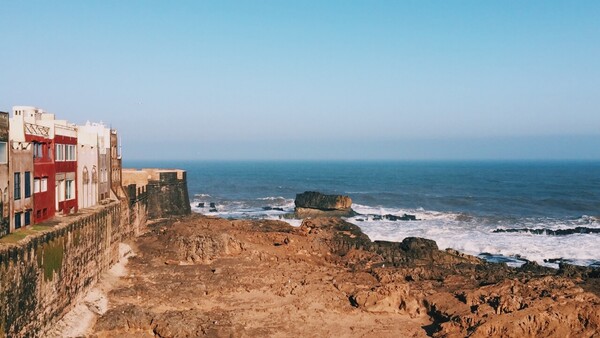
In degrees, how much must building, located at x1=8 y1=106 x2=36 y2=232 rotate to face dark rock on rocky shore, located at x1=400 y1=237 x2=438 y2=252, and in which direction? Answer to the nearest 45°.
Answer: approximately 45° to its left

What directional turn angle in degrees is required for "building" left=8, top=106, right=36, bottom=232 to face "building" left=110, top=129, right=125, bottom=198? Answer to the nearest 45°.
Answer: approximately 135° to its left

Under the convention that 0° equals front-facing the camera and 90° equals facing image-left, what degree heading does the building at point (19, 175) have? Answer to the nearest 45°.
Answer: approximately 315°

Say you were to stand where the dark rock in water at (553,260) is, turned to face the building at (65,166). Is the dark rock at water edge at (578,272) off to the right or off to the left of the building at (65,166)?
left

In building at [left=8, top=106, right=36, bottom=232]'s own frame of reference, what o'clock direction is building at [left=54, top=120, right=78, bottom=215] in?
building at [left=54, top=120, right=78, bottom=215] is roughly at 8 o'clock from building at [left=8, top=106, right=36, bottom=232].

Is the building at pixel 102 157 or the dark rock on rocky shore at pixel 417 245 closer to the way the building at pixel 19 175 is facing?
the dark rock on rocky shore

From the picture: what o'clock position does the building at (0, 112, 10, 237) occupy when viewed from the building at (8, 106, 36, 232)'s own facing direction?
the building at (0, 112, 10, 237) is roughly at 2 o'clock from the building at (8, 106, 36, 232).

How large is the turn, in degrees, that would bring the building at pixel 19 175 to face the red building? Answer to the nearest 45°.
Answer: approximately 135° to its left

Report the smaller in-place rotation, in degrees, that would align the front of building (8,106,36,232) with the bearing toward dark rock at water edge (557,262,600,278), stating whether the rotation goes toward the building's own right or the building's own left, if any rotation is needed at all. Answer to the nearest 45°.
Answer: approximately 45° to the building's own left
